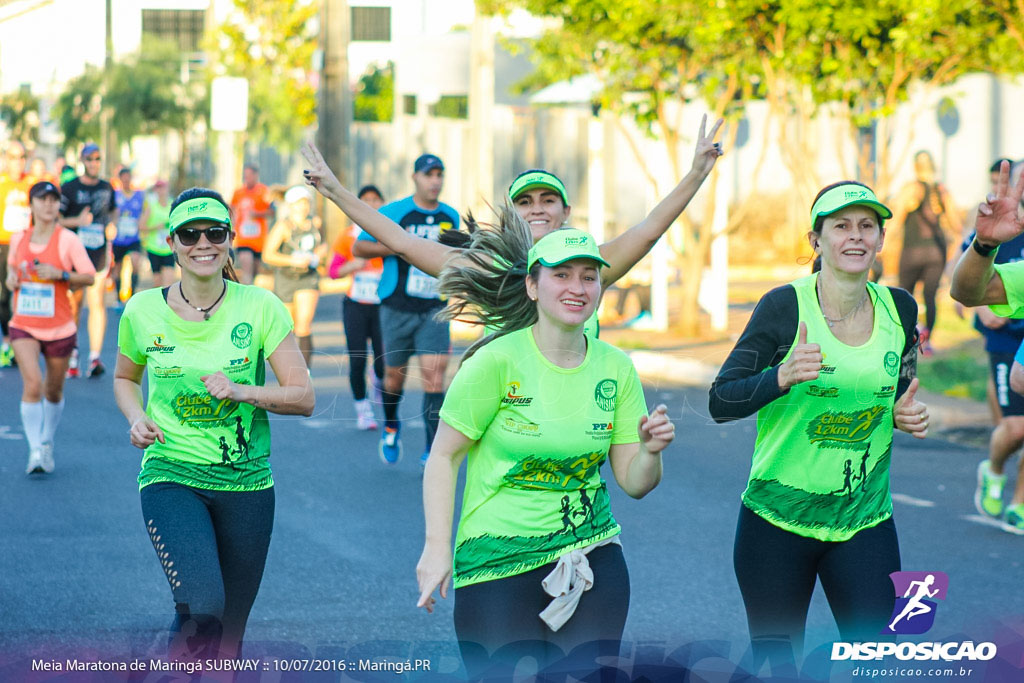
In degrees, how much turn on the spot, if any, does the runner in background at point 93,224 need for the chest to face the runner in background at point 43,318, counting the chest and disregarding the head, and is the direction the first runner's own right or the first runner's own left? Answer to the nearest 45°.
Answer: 0° — they already face them

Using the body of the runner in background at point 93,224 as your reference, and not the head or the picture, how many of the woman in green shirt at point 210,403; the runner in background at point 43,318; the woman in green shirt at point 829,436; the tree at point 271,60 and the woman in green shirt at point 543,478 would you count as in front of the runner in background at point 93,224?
4

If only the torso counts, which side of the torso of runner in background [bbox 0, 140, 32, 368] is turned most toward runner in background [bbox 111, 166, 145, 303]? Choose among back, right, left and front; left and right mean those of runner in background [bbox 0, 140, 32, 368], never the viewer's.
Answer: back

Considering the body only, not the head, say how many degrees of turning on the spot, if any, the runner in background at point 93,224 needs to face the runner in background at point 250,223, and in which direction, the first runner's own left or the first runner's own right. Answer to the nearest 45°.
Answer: approximately 135° to the first runner's own left

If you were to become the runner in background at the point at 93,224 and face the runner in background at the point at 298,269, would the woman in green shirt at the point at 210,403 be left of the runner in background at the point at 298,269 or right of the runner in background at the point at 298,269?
right

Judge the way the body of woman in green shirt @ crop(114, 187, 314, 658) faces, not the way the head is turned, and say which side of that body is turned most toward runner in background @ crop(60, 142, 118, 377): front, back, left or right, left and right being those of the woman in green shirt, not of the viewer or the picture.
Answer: back

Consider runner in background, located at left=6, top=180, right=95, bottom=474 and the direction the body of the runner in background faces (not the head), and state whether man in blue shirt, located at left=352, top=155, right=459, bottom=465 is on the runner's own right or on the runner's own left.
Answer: on the runner's own left

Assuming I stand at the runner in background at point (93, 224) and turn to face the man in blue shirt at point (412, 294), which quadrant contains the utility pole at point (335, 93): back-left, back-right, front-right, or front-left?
back-left
